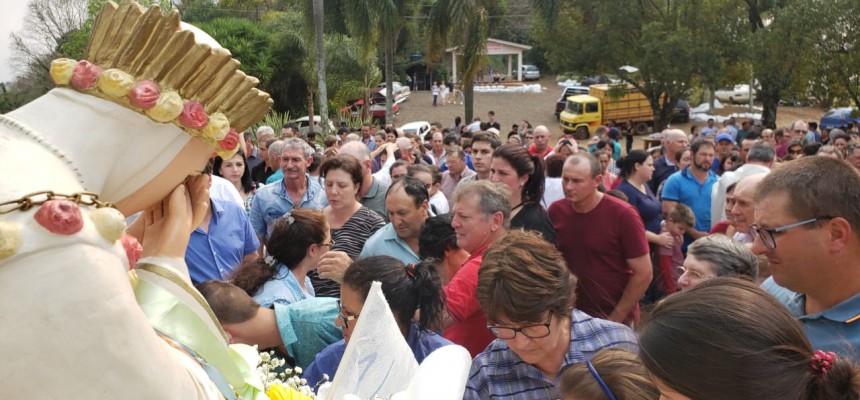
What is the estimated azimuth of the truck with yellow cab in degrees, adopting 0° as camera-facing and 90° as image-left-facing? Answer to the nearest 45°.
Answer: approximately 45°

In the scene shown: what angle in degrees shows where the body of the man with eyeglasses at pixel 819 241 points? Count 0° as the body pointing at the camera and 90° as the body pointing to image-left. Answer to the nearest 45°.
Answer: approximately 90°

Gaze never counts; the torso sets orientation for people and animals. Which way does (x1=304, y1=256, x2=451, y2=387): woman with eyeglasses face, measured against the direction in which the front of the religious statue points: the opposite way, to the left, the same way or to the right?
the opposite way

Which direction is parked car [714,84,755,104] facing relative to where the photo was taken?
to the viewer's left

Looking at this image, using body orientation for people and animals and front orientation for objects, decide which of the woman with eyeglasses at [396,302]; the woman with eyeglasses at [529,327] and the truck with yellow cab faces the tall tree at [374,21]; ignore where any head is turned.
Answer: the truck with yellow cab
